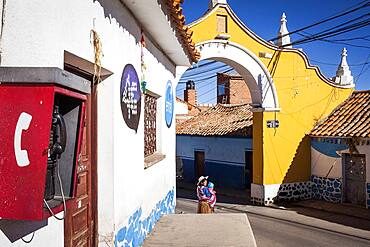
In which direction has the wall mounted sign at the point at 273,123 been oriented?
toward the camera

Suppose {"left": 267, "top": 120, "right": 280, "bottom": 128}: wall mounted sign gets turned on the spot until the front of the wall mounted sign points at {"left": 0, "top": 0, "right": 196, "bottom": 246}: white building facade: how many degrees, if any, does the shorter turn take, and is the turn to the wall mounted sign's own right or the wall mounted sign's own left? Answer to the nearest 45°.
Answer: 0° — it already faces it

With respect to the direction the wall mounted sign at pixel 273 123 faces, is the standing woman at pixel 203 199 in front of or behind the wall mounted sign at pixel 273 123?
in front

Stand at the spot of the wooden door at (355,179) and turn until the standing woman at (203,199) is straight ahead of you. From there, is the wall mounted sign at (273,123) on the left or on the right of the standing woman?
right

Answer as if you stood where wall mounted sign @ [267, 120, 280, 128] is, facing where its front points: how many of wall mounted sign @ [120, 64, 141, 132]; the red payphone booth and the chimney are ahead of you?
2

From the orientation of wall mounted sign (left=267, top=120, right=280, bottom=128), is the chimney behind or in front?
behind

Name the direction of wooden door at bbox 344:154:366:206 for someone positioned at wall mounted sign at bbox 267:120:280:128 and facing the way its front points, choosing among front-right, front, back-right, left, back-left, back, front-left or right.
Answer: left

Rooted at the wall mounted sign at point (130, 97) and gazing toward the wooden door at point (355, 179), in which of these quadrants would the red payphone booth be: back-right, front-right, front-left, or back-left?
back-right

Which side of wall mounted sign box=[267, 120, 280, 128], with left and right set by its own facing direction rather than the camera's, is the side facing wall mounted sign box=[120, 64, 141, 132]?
front

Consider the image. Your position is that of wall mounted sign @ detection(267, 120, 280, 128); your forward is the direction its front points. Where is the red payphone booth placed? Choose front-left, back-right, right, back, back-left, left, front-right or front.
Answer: front

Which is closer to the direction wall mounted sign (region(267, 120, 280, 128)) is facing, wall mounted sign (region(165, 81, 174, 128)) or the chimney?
the wall mounted sign

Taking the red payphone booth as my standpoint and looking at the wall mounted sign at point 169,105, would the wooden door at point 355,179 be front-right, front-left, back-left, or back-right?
front-right
